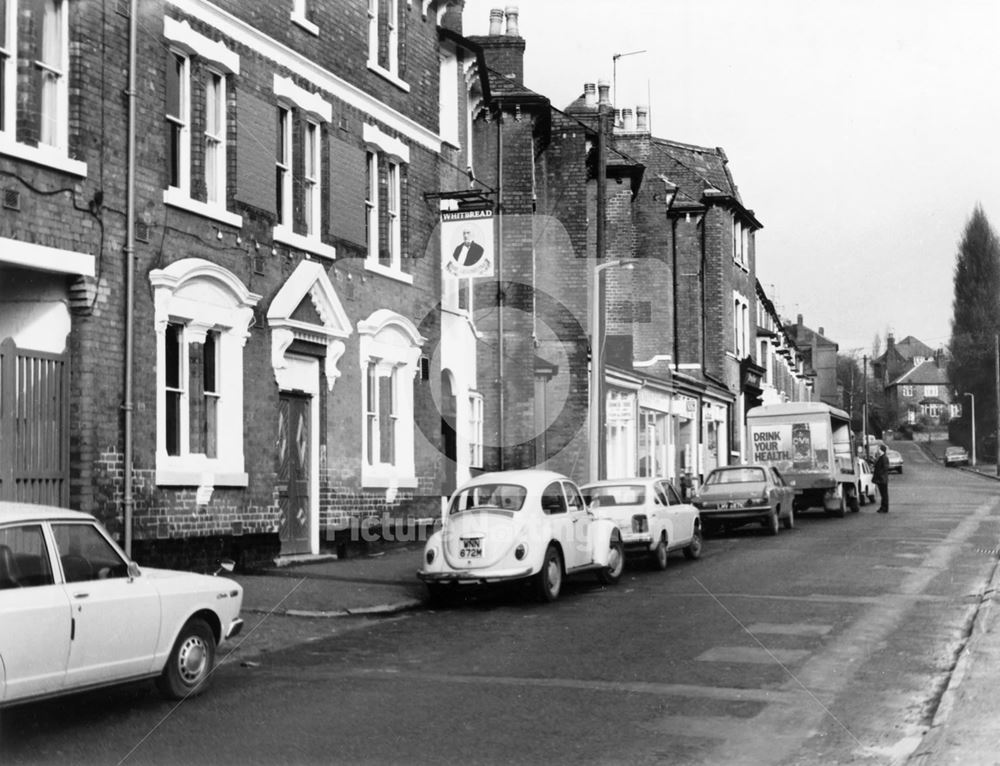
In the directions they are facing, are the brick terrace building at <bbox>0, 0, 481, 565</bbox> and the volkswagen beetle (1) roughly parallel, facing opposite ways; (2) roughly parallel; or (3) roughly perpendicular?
roughly perpendicular

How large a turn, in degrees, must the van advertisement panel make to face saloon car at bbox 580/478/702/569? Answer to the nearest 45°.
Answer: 0° — it already faces it

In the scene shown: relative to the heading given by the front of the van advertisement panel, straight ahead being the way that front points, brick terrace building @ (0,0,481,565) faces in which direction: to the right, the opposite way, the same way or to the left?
to the left

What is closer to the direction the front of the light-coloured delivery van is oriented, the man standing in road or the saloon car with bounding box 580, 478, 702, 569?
the man standing in road

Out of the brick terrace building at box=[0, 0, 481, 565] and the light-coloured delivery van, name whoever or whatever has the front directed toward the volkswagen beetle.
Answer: the brick terrace building

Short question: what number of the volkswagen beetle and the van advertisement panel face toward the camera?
1

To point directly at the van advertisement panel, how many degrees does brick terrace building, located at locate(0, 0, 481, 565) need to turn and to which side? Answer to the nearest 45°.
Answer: approximately 90° to its left

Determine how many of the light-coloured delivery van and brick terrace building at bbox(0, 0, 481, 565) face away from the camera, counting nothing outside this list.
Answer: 1

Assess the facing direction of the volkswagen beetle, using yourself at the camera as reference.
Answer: facing away from the viewer and to the right of the viewer

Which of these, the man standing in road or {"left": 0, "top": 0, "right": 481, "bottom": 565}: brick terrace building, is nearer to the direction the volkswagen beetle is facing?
the man standing in road

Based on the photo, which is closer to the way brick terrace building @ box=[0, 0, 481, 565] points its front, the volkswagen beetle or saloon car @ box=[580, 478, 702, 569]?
the volkswagen beetle

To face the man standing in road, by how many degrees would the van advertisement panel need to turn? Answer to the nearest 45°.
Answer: approximately 90° to its left

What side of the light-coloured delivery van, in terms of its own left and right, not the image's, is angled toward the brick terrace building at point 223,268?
back

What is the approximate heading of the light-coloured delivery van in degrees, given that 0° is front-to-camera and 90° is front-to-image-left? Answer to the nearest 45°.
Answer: approximately 180°

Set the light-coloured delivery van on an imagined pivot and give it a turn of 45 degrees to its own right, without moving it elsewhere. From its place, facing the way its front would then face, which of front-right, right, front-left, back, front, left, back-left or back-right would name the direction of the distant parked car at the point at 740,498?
back-right

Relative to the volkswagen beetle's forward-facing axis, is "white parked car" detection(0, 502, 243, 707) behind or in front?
behind
